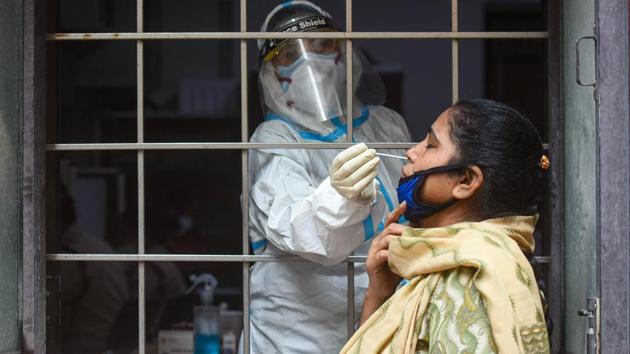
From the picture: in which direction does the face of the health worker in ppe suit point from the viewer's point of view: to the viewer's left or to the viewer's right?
to the viewer's right

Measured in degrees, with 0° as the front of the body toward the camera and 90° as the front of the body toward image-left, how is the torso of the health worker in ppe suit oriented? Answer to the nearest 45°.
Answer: approximately 315°

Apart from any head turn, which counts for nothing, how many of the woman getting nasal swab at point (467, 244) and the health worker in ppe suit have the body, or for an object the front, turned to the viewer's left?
1

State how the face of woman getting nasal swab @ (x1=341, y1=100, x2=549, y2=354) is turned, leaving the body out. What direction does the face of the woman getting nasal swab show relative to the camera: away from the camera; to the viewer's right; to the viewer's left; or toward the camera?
to the viewer's left

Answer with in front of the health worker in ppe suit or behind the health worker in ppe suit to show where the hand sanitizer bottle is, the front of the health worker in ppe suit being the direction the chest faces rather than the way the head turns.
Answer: behind

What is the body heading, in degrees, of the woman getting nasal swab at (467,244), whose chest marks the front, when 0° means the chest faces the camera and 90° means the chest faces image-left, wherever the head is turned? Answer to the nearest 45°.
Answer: approximately 90°

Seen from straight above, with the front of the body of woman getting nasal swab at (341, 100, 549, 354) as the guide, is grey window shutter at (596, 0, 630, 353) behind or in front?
behind

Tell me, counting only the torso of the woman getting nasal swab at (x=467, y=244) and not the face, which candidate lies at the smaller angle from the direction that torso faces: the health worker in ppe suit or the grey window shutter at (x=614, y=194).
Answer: the health worker in ppe suit
